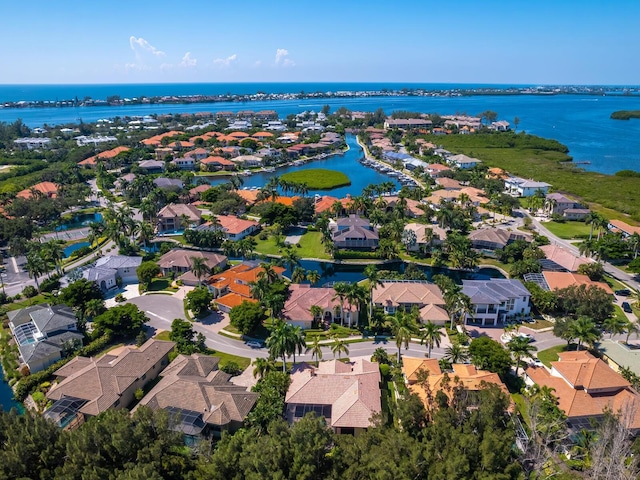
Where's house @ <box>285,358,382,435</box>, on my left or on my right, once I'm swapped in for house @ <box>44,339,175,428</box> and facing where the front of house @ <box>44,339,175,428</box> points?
on my right

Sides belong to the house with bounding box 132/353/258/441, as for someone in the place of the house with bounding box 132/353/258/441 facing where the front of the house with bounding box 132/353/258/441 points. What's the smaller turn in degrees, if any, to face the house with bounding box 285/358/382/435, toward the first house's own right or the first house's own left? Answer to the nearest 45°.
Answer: approximately 90° to the first house's own right

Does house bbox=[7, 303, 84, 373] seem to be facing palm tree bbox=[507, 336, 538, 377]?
no

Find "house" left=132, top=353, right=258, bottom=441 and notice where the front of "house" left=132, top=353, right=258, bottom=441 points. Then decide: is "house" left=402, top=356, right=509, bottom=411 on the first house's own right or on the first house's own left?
on the first house's own right

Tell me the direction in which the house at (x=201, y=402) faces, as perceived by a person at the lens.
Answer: facing away from the viewer

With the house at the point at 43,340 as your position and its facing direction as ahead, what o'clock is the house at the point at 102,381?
the house at the point at 102,381 is roughly at 4 o'clock from the house at the point at 43,340.

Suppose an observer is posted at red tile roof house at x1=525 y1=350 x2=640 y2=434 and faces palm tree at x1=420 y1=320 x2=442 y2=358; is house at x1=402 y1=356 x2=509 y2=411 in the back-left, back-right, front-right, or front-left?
front-left

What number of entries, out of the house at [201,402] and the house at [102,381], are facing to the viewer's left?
0

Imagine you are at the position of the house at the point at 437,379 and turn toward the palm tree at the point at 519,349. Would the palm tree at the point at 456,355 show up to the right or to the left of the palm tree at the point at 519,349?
left

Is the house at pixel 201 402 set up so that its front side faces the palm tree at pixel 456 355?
no

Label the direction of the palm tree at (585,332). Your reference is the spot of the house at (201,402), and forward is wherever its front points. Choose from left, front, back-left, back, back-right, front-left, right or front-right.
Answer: right

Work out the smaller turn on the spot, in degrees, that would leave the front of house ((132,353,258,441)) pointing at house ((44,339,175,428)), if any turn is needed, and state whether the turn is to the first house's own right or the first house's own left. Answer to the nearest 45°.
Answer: approximately 45° to the first house's own left

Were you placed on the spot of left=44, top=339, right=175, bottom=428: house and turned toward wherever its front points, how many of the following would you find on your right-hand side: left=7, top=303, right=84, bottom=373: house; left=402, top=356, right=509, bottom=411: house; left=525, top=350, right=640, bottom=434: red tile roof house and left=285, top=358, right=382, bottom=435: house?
3

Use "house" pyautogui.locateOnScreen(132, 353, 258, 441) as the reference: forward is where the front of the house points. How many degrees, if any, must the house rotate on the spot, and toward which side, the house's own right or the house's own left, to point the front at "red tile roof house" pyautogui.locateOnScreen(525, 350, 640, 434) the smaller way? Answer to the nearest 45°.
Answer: approximately 90° to the house's own right

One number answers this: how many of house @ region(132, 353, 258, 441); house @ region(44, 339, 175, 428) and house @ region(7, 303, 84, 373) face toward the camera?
0

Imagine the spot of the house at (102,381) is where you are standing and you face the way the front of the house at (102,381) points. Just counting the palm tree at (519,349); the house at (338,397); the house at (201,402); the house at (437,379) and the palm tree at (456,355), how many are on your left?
0

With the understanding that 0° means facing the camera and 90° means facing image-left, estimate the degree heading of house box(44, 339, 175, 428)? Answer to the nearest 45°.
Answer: approximately 225°

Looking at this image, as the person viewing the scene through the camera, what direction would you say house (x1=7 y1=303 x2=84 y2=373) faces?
facing away from the viewer and to the right of the viewer

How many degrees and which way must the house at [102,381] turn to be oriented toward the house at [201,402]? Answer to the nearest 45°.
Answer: approximately 90° to its right

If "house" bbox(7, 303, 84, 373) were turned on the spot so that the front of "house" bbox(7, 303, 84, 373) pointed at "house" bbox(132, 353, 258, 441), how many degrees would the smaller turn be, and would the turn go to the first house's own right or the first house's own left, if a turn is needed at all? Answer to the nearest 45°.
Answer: approximately 90° to the first house's own right

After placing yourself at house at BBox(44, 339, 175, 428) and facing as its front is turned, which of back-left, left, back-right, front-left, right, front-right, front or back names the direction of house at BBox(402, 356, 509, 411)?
right
